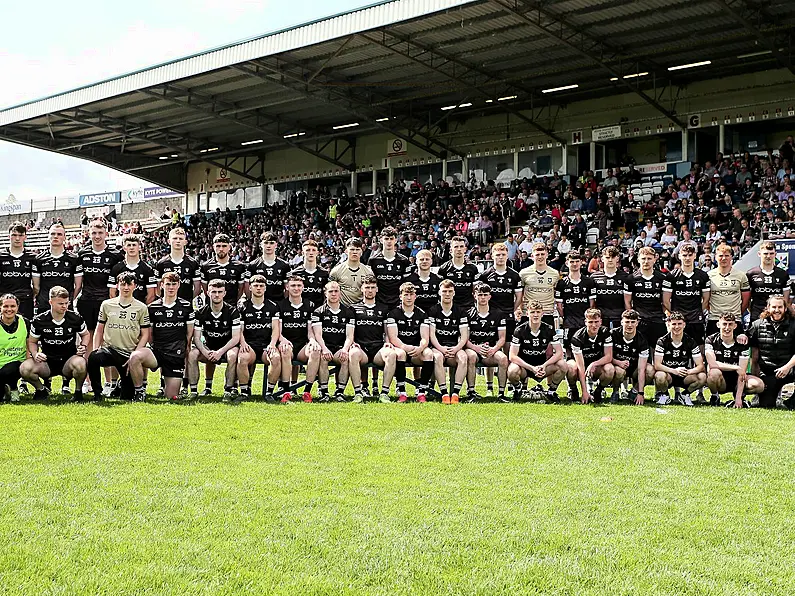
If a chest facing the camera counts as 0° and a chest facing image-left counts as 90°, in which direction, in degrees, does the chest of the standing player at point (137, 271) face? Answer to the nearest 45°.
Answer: approximately 0°

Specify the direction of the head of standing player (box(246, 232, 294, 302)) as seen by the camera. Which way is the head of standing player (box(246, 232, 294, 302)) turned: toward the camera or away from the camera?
toward the camera

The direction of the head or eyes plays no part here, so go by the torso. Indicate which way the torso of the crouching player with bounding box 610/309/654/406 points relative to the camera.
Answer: toward the camera

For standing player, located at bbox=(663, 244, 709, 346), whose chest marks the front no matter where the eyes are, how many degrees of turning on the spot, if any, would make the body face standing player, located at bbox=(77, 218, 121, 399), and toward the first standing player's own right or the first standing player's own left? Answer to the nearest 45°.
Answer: approximately 90° to the first standing player's own right

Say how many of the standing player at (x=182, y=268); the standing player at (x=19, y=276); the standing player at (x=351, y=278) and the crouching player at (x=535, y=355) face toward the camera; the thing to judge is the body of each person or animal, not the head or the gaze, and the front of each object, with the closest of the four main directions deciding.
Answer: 4

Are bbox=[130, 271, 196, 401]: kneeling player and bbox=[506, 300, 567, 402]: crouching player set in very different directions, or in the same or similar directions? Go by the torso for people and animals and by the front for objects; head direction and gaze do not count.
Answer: same or similar directions

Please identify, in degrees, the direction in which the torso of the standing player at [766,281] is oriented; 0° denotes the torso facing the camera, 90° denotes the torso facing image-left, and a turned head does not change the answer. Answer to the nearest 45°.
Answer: approximately 0°

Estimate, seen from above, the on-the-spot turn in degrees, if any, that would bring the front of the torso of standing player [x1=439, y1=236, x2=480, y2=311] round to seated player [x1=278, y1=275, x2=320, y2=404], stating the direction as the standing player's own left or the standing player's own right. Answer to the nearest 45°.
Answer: approximately 45° to the standing player's own right

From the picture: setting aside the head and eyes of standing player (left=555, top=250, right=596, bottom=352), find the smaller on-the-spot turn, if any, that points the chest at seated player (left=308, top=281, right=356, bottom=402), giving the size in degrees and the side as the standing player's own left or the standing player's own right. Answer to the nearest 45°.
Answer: approximately 45° to the standing player's own right

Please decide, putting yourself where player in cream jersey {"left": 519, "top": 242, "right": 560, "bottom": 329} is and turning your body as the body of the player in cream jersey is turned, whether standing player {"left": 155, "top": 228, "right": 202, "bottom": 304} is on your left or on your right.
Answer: on your right

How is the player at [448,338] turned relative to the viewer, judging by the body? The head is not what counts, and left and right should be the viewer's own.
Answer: facing the viewer

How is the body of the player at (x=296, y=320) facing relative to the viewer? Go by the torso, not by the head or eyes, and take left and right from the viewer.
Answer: facing the viewer

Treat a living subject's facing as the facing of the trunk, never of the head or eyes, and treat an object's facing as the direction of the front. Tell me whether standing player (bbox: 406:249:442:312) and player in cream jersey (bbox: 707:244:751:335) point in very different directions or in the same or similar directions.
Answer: same or similar directions

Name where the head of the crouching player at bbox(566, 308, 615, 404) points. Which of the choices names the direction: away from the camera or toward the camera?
toward the camera

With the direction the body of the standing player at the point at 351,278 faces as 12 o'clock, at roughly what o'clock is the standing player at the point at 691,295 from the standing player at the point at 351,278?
the standing player at the point at 691,295 is roughly at 9 o'clock from the standing player at the point at 351,278.
